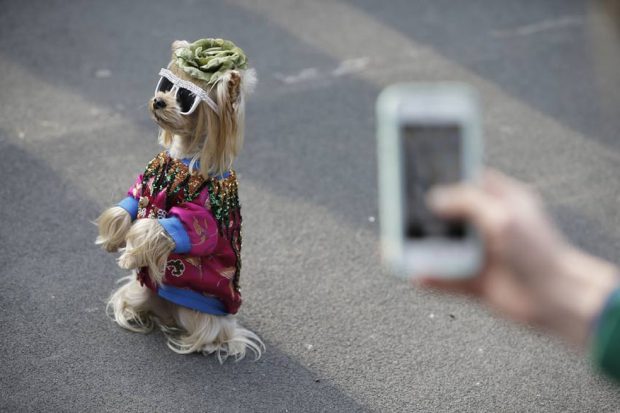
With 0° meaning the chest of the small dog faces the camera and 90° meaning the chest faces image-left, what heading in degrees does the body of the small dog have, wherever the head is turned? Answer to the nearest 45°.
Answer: approximately 45°
